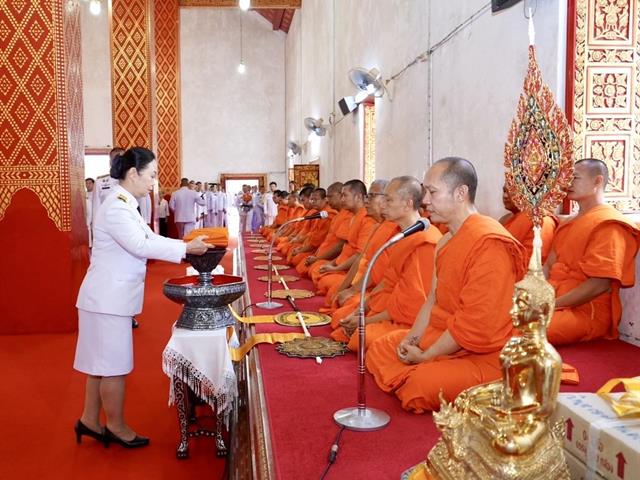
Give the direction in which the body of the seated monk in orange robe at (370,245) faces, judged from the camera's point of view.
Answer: to the viewer's left

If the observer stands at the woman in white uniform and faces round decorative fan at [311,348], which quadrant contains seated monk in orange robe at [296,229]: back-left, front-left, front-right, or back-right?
front-left

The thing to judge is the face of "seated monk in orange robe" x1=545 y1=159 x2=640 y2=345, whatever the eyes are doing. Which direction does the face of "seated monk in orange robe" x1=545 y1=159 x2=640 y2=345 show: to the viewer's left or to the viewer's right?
to the viewer's left

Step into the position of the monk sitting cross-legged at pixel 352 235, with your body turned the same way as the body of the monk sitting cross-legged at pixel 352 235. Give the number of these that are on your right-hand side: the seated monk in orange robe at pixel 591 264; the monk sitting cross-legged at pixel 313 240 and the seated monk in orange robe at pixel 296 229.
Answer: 2

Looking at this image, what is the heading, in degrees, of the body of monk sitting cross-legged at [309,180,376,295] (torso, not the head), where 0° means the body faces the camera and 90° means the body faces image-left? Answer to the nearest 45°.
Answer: approximately 90°

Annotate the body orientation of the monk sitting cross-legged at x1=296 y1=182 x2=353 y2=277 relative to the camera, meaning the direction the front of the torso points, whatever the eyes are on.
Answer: to the viewer's left

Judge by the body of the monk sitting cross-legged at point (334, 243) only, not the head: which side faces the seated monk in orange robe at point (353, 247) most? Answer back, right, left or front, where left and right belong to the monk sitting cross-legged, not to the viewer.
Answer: left

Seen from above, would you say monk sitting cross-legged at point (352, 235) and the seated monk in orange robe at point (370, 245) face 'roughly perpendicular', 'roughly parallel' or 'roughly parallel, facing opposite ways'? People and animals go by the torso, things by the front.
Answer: roughly parallel

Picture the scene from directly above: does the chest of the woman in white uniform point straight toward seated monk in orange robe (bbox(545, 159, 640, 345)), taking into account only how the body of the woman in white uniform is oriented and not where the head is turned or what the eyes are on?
yes

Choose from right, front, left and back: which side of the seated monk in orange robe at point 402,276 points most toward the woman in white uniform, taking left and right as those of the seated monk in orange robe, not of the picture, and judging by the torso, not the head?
front

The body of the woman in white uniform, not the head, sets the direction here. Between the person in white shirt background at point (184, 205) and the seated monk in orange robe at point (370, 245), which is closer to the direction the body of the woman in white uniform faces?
the seated monk in orange robe

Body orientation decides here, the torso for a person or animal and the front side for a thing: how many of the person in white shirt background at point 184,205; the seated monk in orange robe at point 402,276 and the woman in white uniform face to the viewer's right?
1

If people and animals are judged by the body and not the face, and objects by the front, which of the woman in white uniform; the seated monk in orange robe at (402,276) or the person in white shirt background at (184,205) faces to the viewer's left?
the seated monk in orange robe

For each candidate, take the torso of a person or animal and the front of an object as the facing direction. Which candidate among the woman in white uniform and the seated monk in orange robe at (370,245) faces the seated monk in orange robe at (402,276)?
the woman in white uniform

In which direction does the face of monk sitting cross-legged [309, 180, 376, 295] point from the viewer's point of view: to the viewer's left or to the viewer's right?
to the viewer's left

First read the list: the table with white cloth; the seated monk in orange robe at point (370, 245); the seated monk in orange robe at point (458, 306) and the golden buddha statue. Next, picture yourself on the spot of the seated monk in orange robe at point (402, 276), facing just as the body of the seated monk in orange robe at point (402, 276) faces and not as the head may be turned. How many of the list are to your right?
1

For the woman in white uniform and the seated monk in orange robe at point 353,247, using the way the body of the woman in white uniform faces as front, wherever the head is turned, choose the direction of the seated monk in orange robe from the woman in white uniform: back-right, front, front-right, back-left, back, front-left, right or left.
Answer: front-left

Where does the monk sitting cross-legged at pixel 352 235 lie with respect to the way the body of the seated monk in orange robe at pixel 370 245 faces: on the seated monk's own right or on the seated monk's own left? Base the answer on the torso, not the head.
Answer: on the seated monk's own right

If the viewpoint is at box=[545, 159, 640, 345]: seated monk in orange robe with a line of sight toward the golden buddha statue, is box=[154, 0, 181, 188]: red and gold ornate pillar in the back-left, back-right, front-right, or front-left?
back-right
